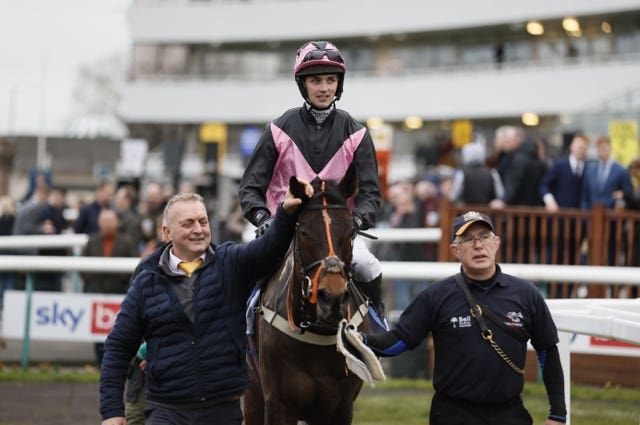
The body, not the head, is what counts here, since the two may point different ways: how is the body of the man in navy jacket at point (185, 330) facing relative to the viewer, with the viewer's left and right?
facing the viewer

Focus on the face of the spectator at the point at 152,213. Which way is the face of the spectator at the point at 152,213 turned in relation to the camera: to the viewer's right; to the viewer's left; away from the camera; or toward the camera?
toward the camera

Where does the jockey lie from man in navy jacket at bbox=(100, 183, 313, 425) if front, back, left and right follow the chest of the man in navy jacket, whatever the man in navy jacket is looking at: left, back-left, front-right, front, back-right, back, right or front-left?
back-left

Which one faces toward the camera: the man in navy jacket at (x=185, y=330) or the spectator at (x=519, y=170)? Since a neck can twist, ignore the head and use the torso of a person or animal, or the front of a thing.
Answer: the man in navy jacket

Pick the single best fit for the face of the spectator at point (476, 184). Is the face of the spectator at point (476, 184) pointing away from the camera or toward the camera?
away from the camera

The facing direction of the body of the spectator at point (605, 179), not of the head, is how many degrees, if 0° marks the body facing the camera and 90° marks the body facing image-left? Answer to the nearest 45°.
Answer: approximately 0°

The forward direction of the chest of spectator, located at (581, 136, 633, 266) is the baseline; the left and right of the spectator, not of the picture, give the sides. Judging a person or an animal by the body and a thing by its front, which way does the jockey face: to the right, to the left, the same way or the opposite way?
the same way

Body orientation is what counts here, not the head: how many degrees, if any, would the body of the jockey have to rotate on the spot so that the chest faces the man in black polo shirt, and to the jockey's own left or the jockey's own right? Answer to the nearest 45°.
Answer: approximately 45° to the jockey's own left

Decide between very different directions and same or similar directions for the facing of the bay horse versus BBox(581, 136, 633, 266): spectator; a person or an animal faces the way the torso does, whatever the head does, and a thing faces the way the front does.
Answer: same or similar directions

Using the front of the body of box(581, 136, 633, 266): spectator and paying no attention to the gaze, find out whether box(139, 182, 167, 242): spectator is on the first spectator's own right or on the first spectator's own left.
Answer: on the first spectator's own right

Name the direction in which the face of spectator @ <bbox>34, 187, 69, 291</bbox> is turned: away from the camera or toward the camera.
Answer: toward the camera

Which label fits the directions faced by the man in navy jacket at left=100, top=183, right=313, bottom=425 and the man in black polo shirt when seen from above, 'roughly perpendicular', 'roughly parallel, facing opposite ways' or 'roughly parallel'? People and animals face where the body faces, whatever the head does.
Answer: roughly parallel

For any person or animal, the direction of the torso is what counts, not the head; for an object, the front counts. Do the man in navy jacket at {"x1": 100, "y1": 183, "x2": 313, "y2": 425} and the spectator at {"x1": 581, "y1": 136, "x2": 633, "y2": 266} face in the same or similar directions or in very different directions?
same or similar directions

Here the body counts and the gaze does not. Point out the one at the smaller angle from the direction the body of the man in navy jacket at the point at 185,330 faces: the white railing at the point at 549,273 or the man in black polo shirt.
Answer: the man in black polo shirt

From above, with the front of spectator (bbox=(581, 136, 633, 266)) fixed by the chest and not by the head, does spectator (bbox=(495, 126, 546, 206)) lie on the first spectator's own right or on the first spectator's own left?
on the first spectator's own right

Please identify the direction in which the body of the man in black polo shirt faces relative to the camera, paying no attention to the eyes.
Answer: toward the camera

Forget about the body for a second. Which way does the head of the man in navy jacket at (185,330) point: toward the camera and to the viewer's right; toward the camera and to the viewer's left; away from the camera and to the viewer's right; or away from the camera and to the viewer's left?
toward the camera and to the viewer's right
